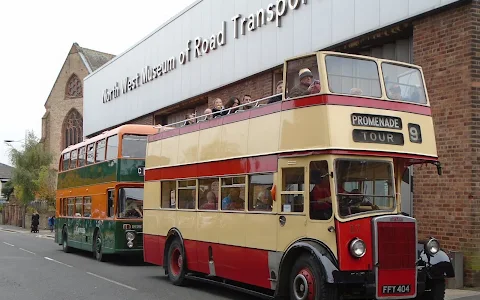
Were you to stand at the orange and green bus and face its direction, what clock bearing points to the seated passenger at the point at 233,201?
The seated passenger is roughly at 1 o'clock from the orange and green bus.

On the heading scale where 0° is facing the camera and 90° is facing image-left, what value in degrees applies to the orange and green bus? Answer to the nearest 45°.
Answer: approximately 315°

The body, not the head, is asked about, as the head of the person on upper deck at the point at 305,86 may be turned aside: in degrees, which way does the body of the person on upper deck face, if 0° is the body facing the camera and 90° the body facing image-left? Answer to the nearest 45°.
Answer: approximately 315°

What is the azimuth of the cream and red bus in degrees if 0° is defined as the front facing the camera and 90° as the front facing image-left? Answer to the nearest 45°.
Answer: approximately 315°

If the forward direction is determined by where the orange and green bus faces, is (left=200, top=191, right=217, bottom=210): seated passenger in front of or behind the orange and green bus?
in front

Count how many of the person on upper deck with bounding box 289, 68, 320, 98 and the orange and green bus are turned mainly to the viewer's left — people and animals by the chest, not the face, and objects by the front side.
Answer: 0

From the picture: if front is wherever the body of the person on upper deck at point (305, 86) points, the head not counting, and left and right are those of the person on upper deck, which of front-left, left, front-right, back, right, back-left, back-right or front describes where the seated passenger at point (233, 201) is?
back

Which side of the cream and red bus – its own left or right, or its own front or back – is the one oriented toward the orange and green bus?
back

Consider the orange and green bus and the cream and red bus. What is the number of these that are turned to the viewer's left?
0
